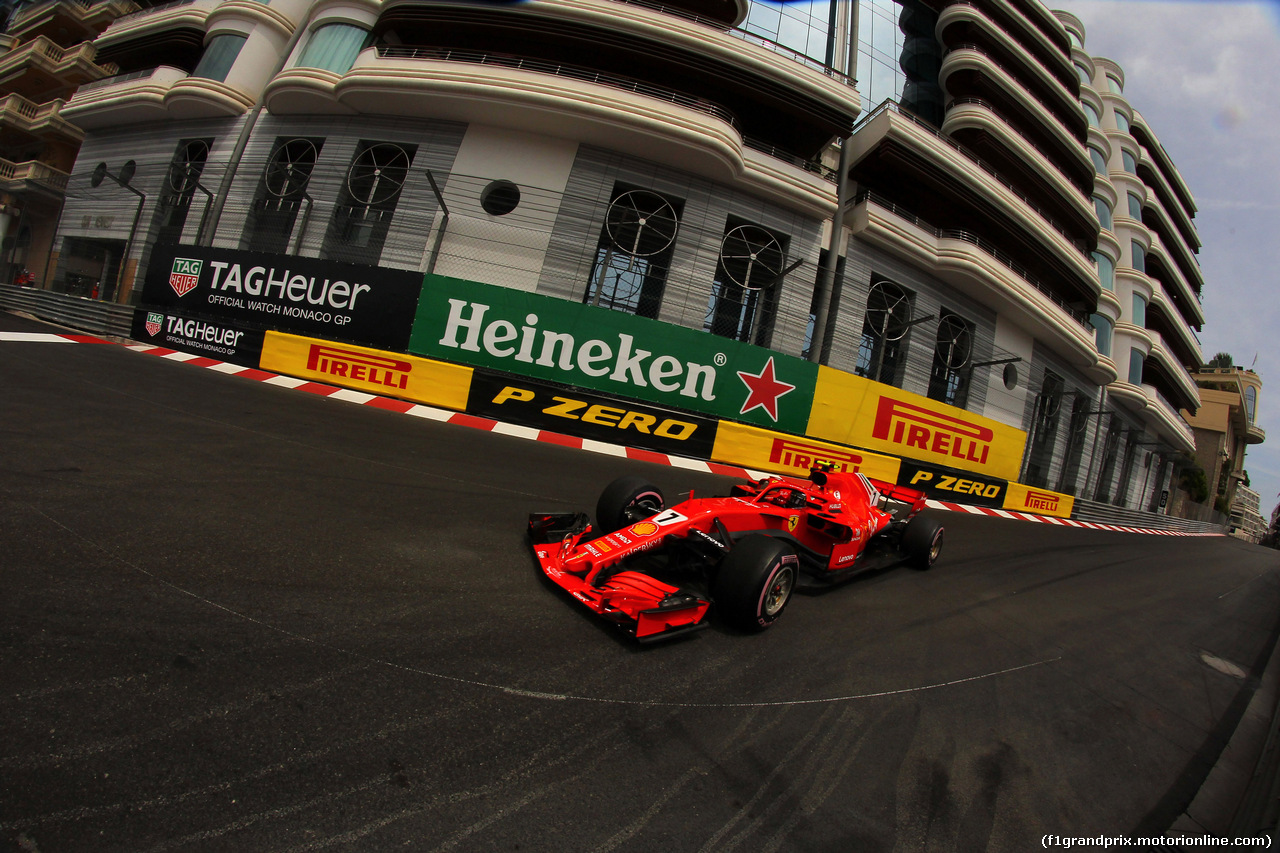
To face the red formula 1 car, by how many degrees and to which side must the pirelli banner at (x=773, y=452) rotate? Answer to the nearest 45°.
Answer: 0° — it already faces it

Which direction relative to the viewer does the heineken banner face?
toward the camera

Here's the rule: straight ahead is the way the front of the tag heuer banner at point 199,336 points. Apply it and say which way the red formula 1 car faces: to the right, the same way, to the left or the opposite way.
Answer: to the right

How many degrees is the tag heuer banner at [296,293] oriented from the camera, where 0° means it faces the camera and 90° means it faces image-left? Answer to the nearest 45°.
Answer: approximately 0°

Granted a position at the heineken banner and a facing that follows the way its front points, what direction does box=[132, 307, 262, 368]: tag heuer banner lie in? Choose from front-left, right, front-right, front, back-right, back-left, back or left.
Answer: right

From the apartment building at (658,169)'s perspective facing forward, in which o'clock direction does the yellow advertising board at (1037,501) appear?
The yellow advertising board is roughly at 9 o'clock from the apartment building.

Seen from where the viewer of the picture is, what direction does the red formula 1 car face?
facing the viewer and to the left of the viewer
